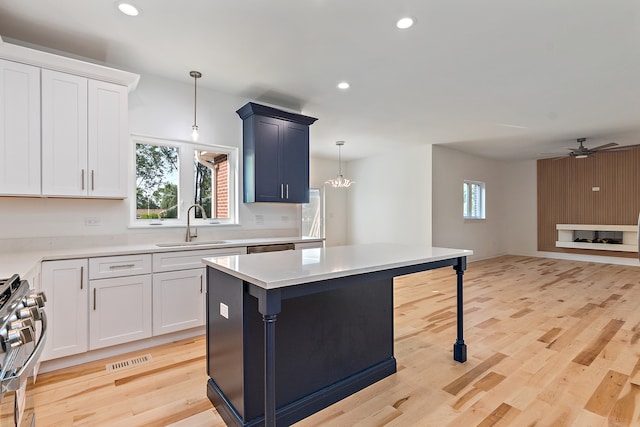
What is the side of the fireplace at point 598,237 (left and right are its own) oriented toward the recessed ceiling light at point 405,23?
front

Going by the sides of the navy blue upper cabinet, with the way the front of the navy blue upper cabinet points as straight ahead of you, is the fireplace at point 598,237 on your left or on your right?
on your left

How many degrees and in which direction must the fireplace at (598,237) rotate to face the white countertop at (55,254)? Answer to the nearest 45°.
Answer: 0° — it already faces it

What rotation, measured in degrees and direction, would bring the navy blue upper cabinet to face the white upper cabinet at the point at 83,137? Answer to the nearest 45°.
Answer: approximately 90° to its right

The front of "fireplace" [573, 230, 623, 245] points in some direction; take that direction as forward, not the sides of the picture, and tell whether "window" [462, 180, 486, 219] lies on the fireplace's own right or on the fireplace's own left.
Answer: on the fireplace's own right

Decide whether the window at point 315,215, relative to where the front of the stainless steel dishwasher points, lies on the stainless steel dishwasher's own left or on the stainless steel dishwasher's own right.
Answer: on the stainless steel dishwasher's own left

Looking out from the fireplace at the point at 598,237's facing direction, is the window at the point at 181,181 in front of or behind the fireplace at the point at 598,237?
in front

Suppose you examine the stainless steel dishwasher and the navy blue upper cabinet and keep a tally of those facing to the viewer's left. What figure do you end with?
0

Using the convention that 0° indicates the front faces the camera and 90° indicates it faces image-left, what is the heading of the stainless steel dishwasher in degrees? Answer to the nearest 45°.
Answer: approximately 315°
